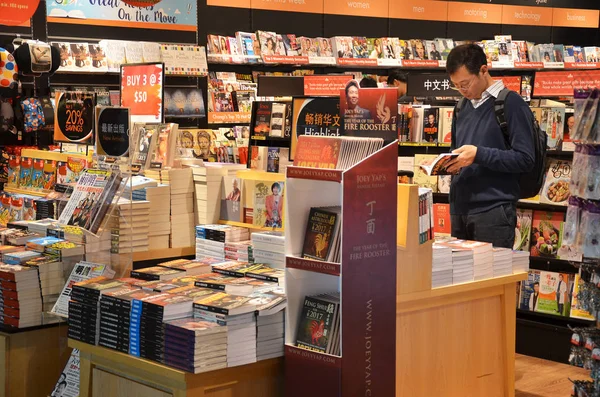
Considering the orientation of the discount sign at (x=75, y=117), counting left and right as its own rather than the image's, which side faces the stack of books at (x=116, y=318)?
front

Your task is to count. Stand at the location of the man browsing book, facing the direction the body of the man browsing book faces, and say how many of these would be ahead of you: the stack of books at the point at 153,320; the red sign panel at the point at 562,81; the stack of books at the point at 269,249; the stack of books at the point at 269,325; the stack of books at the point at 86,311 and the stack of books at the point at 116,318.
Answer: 5

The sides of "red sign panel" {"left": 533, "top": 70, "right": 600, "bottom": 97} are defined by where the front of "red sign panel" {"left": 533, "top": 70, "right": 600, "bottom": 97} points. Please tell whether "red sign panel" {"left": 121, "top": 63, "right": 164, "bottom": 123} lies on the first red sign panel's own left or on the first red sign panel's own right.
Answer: on the first red sign panel's own right

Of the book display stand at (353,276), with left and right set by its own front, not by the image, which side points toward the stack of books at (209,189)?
right

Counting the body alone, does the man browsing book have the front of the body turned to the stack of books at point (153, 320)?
yes

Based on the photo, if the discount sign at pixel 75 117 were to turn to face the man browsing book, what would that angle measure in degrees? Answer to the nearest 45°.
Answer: approximately 45° to its left

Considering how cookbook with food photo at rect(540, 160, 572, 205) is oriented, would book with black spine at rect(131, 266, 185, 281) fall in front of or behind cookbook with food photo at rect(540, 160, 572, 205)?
in front

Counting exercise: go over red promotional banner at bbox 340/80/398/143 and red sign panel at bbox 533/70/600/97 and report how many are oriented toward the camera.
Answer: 2

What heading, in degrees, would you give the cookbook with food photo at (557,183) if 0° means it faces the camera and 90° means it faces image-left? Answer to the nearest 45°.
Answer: approximately 0°

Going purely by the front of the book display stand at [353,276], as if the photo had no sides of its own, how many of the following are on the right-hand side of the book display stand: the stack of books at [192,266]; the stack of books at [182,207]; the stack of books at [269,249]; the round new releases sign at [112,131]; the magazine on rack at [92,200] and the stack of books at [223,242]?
6

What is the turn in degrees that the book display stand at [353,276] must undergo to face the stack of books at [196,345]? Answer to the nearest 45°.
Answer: approximately 45° to its right

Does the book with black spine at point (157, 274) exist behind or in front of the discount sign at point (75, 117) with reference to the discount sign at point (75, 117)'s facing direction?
in front
